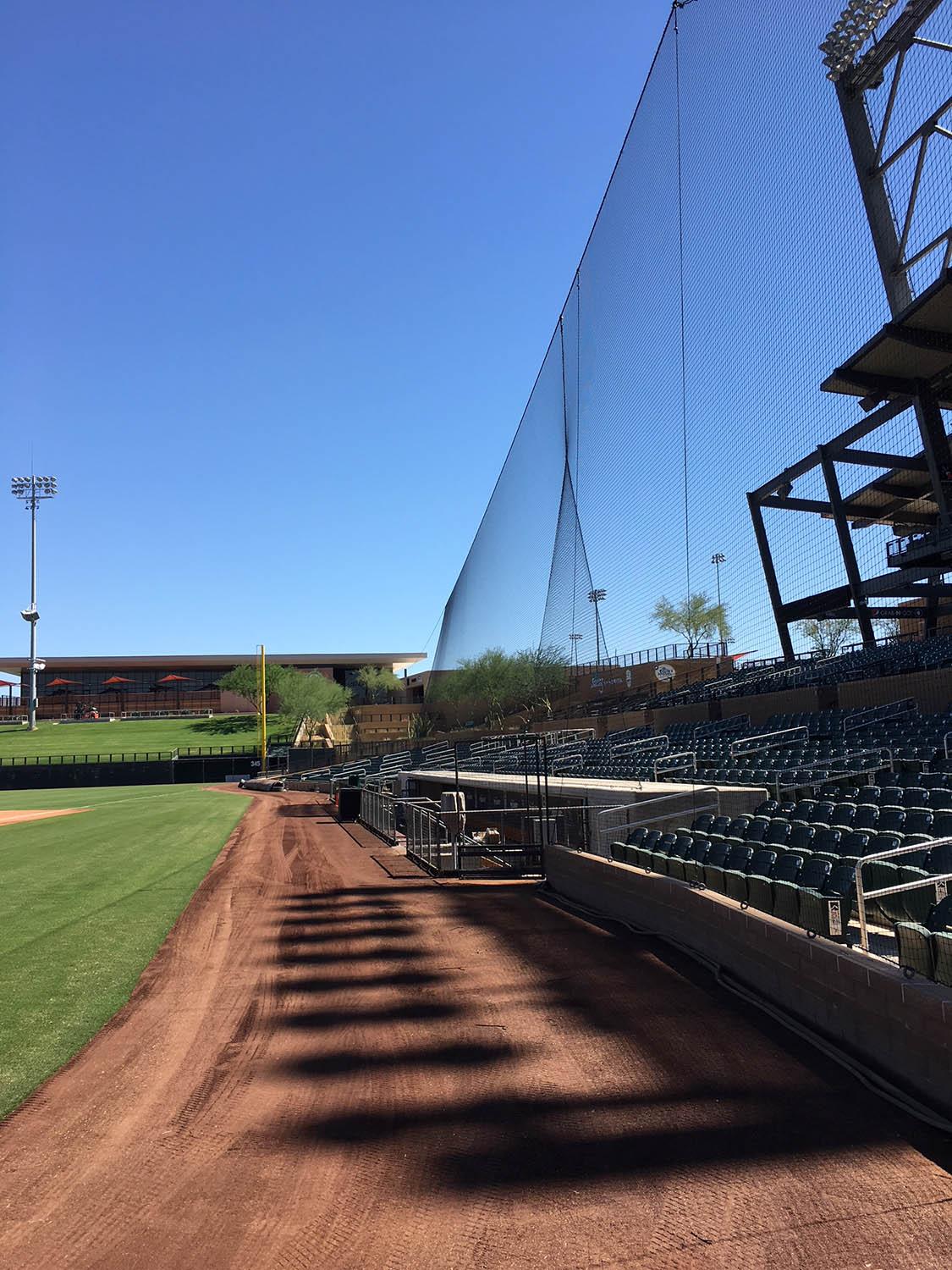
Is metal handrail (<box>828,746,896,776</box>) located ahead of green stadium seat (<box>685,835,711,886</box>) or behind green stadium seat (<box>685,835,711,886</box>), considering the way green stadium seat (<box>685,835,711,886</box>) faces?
behind

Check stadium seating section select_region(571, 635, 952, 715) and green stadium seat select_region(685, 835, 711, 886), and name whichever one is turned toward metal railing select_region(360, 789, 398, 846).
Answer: the stadium seating section

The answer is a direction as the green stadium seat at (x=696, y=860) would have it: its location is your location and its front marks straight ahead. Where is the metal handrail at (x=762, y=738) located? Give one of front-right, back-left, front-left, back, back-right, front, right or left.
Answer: back-right

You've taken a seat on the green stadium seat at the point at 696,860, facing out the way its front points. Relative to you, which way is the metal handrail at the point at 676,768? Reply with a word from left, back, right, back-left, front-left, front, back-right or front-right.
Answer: back-right

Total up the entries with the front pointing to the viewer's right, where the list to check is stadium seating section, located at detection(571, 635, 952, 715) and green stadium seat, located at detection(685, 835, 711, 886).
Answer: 0

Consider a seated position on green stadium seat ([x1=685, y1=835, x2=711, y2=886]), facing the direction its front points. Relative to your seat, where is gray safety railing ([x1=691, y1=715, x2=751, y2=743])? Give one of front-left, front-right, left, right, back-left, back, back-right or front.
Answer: back-right

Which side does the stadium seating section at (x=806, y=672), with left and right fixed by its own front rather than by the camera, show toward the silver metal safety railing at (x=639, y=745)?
front

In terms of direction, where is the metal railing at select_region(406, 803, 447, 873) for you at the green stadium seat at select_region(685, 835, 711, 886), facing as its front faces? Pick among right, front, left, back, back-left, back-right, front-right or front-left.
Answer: right

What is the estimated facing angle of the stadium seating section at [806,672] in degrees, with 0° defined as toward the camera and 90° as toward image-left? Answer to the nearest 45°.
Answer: approximately 45°

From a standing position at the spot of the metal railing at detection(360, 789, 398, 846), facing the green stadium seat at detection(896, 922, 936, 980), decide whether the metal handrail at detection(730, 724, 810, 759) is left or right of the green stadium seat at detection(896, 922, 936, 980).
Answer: left

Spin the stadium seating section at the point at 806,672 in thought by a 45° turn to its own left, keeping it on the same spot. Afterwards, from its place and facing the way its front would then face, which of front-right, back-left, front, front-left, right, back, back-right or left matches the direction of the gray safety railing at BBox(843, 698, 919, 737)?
front

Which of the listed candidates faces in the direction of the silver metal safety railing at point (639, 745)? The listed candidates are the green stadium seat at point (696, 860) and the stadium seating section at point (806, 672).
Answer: the stadium seating section

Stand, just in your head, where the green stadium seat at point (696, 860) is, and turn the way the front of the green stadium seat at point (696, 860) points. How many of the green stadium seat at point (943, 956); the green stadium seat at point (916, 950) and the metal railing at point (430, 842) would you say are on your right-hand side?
1
